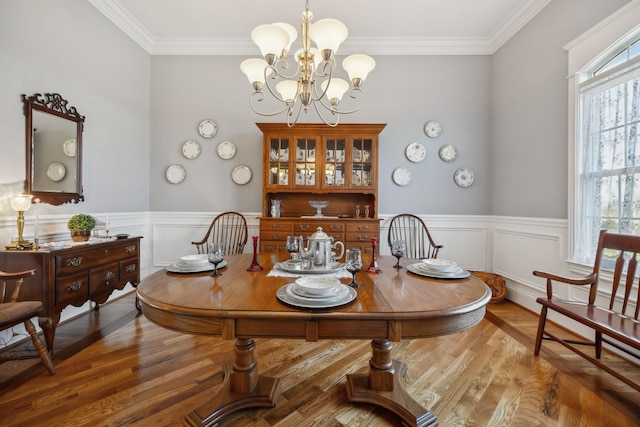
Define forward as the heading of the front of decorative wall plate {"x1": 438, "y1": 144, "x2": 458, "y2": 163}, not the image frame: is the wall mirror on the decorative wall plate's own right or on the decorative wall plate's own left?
on the decorative wall plate's own right

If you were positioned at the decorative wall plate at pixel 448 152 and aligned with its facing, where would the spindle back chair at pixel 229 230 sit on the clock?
The spindle back chair is roughly at 2 o'clock from the decorative wall plate.

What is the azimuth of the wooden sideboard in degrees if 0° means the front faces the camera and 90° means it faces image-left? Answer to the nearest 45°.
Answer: approximately 315°

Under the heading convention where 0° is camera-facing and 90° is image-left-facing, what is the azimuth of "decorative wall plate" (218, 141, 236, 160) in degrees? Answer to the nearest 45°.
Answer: approximately 0°

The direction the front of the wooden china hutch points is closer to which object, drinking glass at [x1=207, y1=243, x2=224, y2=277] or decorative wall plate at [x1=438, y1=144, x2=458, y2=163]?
the drinking glass

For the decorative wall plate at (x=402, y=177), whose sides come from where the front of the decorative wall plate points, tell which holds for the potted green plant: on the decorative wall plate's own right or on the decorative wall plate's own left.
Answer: on the decorative wall plate's own right

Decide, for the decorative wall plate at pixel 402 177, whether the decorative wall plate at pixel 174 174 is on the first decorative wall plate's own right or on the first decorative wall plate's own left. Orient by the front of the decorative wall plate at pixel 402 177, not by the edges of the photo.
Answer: on the first decorative wall plate's own right
